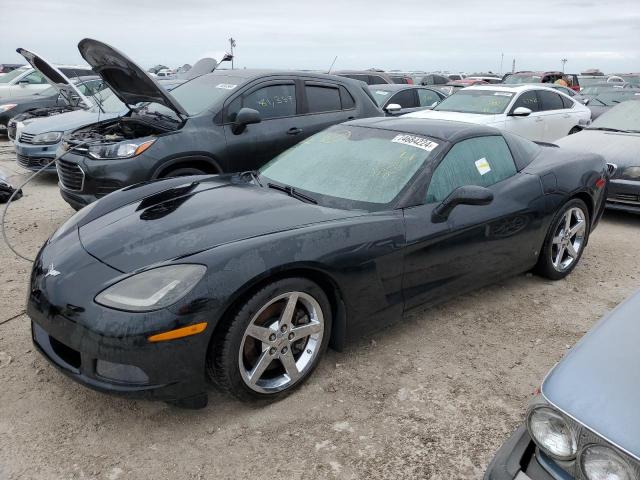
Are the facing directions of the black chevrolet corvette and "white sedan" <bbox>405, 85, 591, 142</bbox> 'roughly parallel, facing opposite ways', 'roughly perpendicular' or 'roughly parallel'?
roughly parallel

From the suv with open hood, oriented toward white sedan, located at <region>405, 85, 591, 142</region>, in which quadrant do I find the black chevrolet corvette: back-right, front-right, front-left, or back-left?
back-right

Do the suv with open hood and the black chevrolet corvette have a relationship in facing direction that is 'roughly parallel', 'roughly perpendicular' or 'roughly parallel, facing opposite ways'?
roughly parallel

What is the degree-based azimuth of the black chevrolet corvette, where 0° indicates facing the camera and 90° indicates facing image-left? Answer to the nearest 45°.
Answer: approximately 45°

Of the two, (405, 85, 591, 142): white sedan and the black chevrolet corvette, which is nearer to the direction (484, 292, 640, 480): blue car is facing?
the black chevrolet corvette

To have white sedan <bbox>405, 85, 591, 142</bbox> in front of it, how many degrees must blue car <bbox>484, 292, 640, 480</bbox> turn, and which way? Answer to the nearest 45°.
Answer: approximately 135° to its right

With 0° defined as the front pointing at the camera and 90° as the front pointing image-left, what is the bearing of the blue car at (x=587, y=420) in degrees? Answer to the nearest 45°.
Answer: approximately 45°

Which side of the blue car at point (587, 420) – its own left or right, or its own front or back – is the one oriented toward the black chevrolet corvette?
right

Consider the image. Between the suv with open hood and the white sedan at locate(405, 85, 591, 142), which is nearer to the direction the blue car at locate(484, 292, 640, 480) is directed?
the suv with open hood

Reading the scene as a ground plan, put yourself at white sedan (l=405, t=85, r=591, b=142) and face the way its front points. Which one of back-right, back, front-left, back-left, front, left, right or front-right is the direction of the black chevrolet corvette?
front-left

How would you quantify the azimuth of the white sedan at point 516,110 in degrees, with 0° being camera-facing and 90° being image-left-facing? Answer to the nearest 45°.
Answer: approximately 45°

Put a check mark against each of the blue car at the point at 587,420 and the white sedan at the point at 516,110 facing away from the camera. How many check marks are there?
0

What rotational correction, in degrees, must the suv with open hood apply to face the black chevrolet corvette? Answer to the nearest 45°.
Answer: approximately 45° to its left

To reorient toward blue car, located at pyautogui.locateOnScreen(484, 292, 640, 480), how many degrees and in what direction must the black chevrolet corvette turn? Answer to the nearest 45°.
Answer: approximately 90° to its left

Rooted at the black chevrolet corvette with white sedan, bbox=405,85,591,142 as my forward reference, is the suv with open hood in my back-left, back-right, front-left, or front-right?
front-left

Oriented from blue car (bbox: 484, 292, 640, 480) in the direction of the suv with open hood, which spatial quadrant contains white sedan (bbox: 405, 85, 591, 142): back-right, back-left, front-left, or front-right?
front-right

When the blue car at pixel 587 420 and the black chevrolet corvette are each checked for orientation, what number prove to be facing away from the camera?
0

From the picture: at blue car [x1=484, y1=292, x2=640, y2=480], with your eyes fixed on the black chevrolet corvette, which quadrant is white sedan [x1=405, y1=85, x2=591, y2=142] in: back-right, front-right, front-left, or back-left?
front-right
